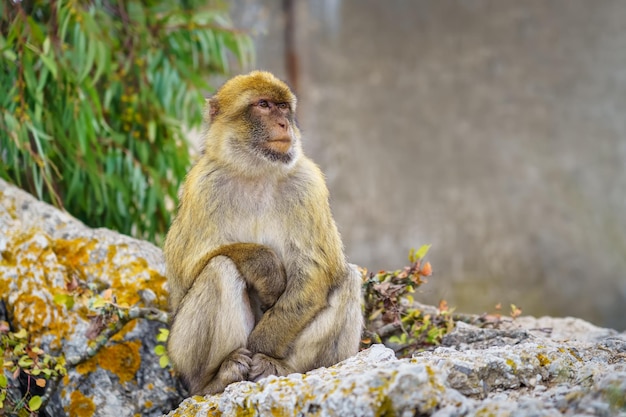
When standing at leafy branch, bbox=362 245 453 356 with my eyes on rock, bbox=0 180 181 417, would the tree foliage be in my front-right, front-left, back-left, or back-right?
front-right

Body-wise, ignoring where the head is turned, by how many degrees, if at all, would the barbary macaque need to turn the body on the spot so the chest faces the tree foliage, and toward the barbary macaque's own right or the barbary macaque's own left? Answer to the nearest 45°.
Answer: approximately 135° to the barbary macaque's own right

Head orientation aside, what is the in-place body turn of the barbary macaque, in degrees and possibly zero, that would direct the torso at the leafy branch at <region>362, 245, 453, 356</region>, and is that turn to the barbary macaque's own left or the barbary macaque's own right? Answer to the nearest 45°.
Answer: approximately 135° to the barbary macaque's own left

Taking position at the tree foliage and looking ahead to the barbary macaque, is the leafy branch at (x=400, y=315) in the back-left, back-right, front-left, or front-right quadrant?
front-left

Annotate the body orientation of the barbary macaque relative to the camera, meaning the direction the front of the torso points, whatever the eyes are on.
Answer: toward the camera

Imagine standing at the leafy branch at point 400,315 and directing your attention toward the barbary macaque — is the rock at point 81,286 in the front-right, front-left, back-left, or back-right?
front-right

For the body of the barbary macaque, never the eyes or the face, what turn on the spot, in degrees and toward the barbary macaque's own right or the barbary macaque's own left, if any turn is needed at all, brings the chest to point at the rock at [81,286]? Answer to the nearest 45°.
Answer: approximately 135° to the barbary macaque's own right

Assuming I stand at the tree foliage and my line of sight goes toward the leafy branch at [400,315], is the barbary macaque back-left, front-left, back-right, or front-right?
front-right
